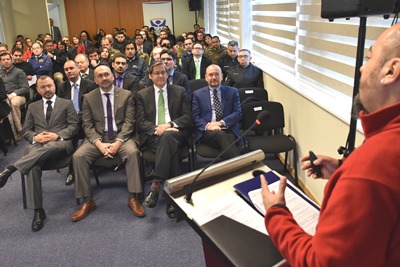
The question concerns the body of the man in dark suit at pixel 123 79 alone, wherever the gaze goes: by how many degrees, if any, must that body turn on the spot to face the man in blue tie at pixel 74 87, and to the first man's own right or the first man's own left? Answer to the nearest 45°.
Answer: approximately 90° to the first man's own right

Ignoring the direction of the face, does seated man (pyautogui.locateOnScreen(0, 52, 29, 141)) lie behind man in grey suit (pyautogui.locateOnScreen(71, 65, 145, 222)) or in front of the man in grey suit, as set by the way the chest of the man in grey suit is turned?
behind

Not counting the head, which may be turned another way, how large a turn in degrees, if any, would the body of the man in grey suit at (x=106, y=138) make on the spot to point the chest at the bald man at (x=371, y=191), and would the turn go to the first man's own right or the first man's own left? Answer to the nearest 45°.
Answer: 0° — they already face them

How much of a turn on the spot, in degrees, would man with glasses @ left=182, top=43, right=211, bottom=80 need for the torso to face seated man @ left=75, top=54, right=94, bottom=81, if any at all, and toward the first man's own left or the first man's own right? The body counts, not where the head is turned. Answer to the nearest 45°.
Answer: approximately 45° to the first man's own right

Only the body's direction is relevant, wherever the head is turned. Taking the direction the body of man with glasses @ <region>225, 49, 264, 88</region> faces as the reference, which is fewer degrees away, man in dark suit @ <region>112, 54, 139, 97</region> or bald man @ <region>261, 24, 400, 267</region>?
the bald man

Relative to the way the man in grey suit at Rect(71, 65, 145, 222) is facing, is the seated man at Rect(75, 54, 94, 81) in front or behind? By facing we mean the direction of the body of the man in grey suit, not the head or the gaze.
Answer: behind

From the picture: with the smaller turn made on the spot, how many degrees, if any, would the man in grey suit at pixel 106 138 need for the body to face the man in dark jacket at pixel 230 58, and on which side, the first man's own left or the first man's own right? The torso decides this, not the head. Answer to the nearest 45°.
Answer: approximately 135° to the first man's own left
